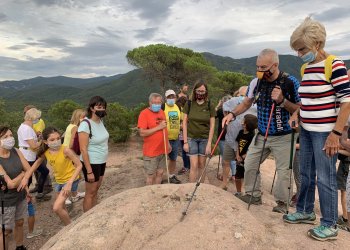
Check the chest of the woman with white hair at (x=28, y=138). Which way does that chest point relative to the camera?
to the viewer's right

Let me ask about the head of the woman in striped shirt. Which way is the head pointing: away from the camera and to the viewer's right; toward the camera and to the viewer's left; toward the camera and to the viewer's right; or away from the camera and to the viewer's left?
toward the camera and to the viewer's left

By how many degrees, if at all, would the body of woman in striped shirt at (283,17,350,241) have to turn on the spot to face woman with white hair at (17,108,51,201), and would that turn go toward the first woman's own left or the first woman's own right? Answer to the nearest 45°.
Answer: approximately 45° to the first woman's own right

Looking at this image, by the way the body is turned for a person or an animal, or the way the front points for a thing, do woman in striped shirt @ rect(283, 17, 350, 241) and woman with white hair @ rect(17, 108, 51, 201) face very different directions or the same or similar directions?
very different directions

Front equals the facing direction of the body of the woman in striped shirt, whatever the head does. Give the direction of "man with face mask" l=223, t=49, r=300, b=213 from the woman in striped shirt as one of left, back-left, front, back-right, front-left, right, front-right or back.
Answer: right

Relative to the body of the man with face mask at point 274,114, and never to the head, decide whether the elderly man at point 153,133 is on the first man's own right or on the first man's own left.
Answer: on the first man's own right

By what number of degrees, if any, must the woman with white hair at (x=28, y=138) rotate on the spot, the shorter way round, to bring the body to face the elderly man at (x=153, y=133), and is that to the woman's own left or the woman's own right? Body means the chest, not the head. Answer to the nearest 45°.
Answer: approximately 45° to the woman's own right

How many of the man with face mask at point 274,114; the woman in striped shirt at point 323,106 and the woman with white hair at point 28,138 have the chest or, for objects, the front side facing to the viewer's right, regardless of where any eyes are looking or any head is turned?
1

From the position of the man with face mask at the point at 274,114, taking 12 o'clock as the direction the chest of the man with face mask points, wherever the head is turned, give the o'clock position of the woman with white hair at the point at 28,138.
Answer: The woman with white hair is roughly at 2 o'clock from the man with face mask.

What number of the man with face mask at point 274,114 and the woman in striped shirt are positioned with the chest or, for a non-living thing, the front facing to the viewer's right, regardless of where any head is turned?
0

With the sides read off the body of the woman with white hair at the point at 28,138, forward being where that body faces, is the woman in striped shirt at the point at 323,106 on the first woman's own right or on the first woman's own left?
on the first woman's own right
